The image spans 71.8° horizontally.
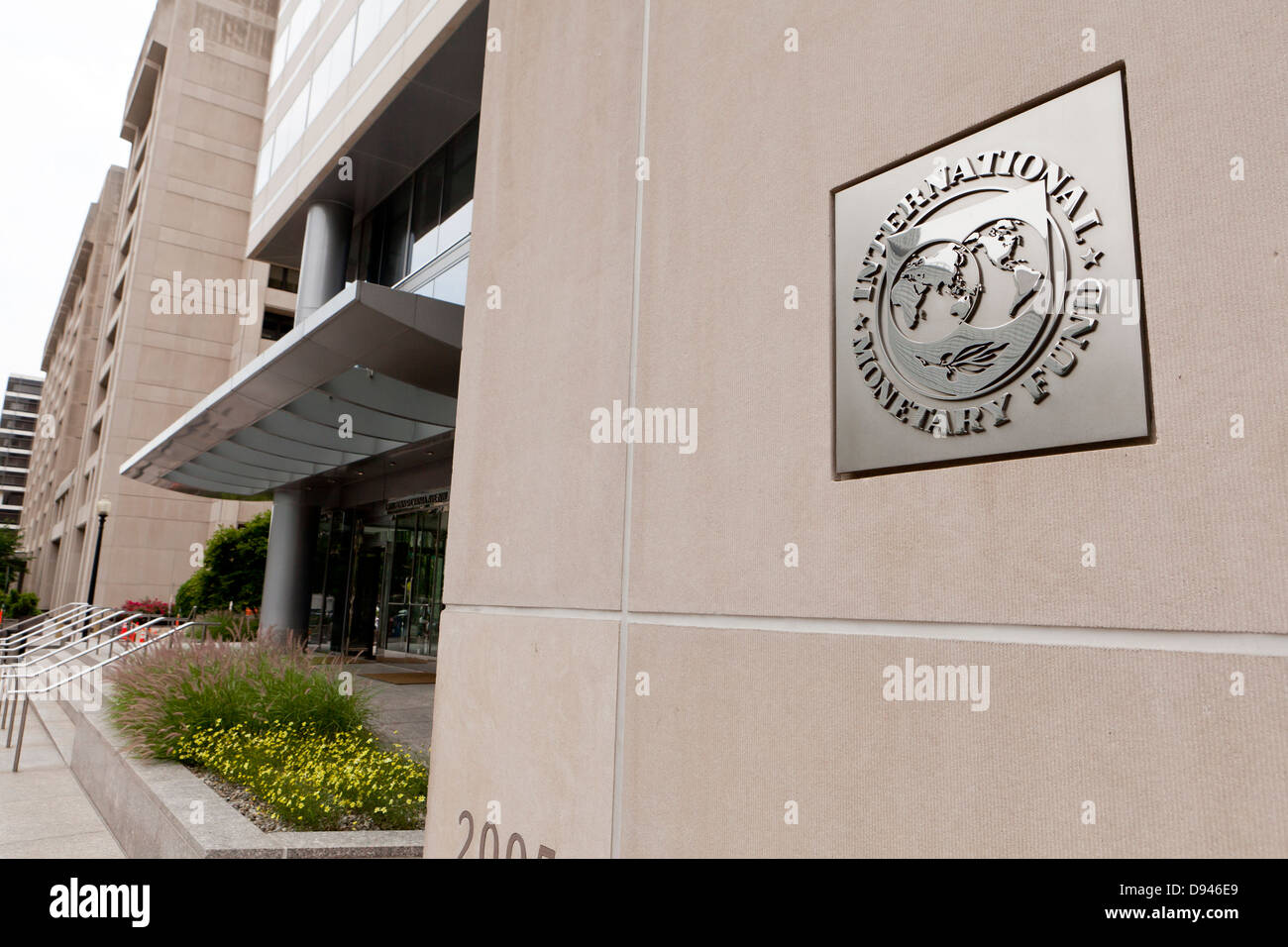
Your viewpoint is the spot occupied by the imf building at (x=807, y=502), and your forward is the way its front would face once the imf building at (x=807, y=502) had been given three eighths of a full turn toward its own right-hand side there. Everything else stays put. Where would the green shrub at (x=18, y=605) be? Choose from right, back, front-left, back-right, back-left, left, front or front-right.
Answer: front-left

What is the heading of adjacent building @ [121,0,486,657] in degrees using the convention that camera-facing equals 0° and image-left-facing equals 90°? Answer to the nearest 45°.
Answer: approximately 45°

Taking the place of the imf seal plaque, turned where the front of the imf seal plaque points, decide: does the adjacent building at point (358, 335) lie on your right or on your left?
on your right

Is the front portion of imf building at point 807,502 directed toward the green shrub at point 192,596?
no

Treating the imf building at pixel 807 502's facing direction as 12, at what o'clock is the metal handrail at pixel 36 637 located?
The metal handrail is roughly at 3 o'clock from the imf building.

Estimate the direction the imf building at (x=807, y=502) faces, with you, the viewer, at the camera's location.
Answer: facing the viewer and to the left of the viewer

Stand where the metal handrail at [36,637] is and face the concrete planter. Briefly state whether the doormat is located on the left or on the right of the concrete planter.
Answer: left

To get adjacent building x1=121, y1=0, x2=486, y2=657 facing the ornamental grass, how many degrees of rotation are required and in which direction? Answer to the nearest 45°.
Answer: approximately 45° to its left

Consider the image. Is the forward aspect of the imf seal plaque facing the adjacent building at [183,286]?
no

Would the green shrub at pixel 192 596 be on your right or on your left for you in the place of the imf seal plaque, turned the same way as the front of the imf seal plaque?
on your right

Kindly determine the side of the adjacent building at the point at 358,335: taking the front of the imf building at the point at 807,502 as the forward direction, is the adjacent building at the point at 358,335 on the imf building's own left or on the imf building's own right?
on the imf building's own right

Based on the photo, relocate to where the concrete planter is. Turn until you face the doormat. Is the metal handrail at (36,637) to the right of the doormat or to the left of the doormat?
left
